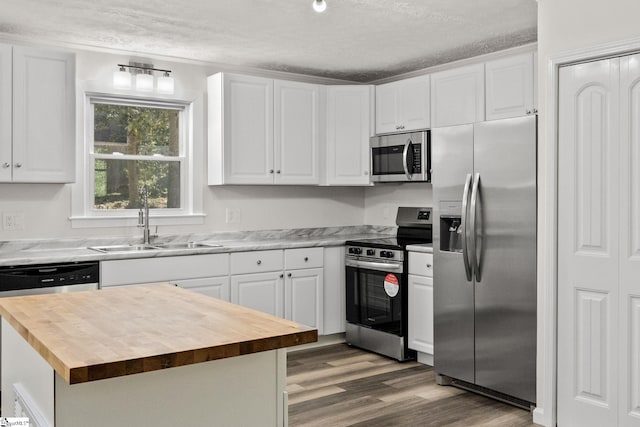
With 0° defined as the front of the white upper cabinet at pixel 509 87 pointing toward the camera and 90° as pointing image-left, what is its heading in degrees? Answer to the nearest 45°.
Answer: approximately 45°

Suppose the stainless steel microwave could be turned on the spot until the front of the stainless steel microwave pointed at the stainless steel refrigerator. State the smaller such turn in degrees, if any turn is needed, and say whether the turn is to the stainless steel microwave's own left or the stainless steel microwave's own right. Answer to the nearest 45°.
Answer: approximately 90° to the stainless steel microwave's own left

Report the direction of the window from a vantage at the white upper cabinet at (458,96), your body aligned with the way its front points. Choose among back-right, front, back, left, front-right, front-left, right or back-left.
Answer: front-right

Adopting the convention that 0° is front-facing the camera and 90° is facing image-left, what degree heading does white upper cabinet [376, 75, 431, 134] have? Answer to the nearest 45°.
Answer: approximately 45°

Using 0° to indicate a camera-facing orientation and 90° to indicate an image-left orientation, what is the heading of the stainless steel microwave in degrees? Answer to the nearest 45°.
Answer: approximately 45°

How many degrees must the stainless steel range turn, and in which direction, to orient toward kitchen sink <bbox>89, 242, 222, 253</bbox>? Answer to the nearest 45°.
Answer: approximately 45° to its right

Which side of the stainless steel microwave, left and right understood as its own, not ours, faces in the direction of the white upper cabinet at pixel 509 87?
left

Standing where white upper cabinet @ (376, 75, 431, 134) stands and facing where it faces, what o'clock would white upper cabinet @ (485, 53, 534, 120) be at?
white upper cabinet @ (485, 53, 534, 120) is roughly at 9 o'clock from white upper cabinet @ (376, 75, 431, 134).

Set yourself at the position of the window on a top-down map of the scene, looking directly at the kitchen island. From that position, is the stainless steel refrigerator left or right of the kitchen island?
left
